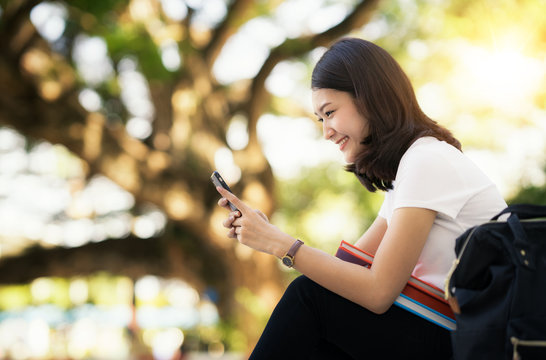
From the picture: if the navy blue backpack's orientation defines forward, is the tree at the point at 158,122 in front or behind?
behind

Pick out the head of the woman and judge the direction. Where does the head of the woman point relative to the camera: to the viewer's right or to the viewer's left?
to the viewer's left

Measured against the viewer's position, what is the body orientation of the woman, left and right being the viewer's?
facing to the left of the viewer

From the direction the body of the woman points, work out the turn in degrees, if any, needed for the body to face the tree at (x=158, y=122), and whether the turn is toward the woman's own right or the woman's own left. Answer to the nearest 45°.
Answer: approximately 45° to the woman's own right
